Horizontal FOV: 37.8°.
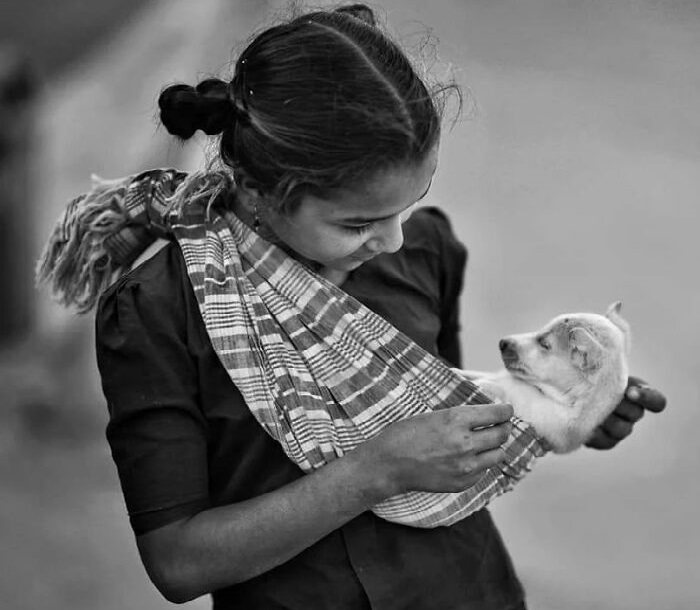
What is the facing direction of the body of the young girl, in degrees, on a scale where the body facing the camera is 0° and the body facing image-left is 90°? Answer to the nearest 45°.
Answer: approximately 315°
